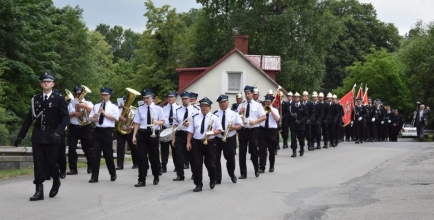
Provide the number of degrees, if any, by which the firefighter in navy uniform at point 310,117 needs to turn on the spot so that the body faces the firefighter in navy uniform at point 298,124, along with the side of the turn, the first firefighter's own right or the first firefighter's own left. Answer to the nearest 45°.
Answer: approximately 45° to the first firefighter's own left

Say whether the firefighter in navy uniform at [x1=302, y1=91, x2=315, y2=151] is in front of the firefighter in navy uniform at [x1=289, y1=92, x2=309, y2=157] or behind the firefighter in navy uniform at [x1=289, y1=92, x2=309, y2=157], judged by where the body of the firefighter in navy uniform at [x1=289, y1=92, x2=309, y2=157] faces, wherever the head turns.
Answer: behind

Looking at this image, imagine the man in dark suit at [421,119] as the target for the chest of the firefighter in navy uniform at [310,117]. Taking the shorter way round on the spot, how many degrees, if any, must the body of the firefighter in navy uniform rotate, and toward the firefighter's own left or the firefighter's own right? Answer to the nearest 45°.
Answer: approximately 180°

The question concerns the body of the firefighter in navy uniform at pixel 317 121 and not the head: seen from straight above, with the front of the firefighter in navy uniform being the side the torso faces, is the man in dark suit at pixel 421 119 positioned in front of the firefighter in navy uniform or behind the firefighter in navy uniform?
behind

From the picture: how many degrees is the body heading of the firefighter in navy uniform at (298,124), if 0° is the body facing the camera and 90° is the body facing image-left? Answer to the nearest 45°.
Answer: approximately 45°

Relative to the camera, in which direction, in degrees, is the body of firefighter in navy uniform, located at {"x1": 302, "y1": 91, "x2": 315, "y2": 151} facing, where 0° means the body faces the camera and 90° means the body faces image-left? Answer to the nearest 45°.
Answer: approximately 45°

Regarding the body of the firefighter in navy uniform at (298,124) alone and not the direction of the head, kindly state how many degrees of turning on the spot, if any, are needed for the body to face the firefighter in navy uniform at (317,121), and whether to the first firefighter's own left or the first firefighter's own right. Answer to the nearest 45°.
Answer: approximately 135° to the first firefighter's own right

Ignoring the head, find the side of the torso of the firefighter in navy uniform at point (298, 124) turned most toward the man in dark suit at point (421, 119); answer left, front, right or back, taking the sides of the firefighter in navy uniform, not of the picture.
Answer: back
